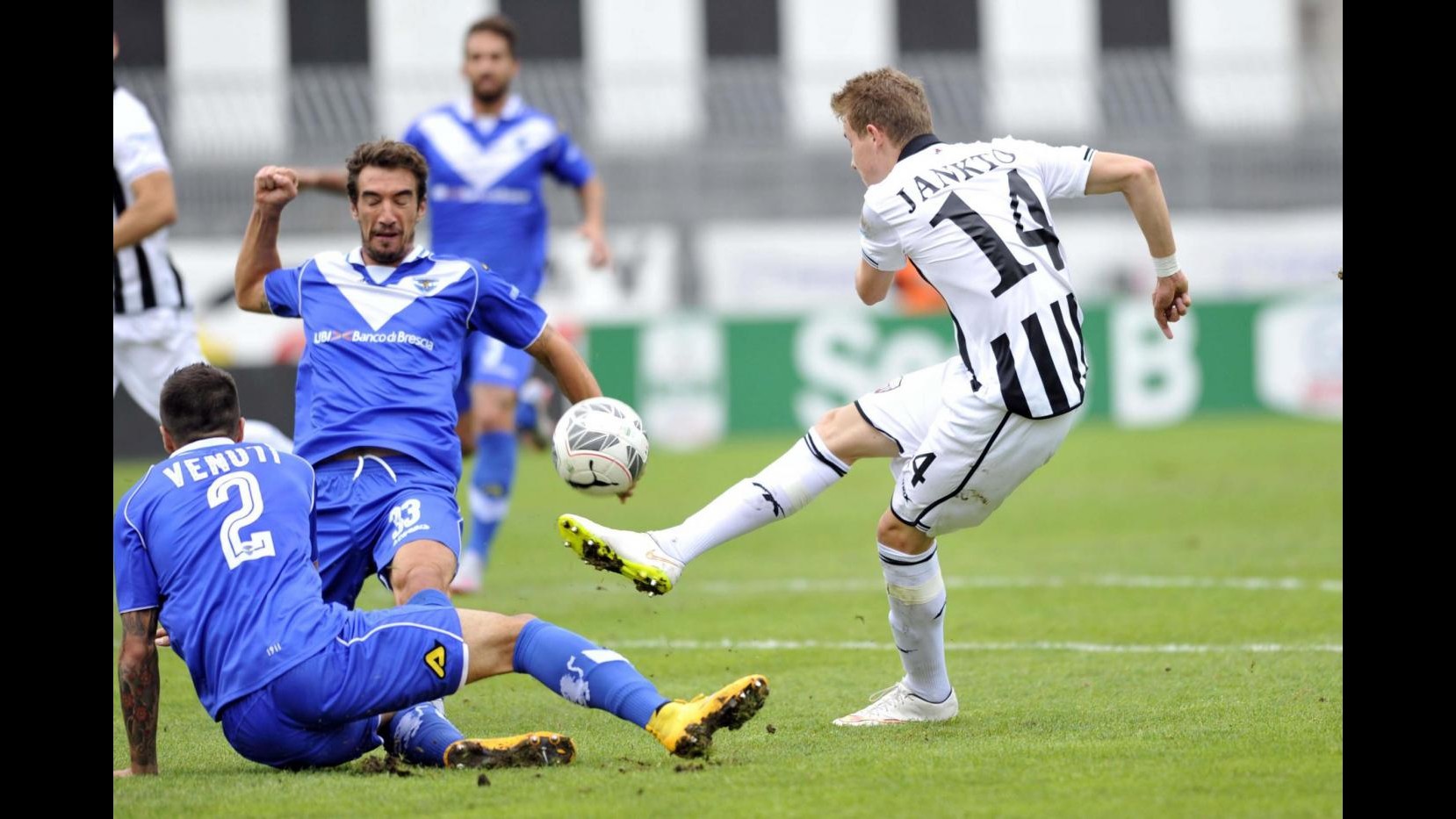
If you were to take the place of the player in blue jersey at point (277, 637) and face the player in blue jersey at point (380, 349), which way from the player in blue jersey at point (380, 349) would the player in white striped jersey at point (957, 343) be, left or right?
right

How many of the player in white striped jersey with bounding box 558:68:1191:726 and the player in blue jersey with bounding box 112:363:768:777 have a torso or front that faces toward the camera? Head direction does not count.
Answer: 0

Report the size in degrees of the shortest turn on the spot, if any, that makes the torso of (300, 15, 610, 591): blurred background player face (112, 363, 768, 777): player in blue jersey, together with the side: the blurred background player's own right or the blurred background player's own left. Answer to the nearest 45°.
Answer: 0° — they already face them

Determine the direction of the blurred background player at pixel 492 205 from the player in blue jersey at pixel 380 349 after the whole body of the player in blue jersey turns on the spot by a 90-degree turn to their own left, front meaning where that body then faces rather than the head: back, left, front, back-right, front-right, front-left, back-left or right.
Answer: left

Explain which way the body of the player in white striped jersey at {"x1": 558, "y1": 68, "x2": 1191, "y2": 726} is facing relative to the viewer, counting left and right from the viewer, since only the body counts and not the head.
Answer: facing away from the viewer and to the left of the viewer

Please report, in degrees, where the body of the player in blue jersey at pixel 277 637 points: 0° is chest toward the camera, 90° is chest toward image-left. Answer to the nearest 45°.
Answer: approximately 225°

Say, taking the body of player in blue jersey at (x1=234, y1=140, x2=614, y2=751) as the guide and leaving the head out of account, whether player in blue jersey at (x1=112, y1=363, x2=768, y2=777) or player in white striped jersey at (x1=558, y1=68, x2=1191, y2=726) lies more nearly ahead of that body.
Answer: the player in blue jersey

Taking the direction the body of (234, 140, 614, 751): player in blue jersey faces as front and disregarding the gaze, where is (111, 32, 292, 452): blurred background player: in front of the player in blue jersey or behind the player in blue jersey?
behind

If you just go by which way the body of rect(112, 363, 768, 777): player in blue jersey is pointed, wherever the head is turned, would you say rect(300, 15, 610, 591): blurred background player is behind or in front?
in front

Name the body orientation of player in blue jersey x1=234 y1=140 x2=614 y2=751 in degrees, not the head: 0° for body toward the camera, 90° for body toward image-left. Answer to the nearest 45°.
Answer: approximately 0°
